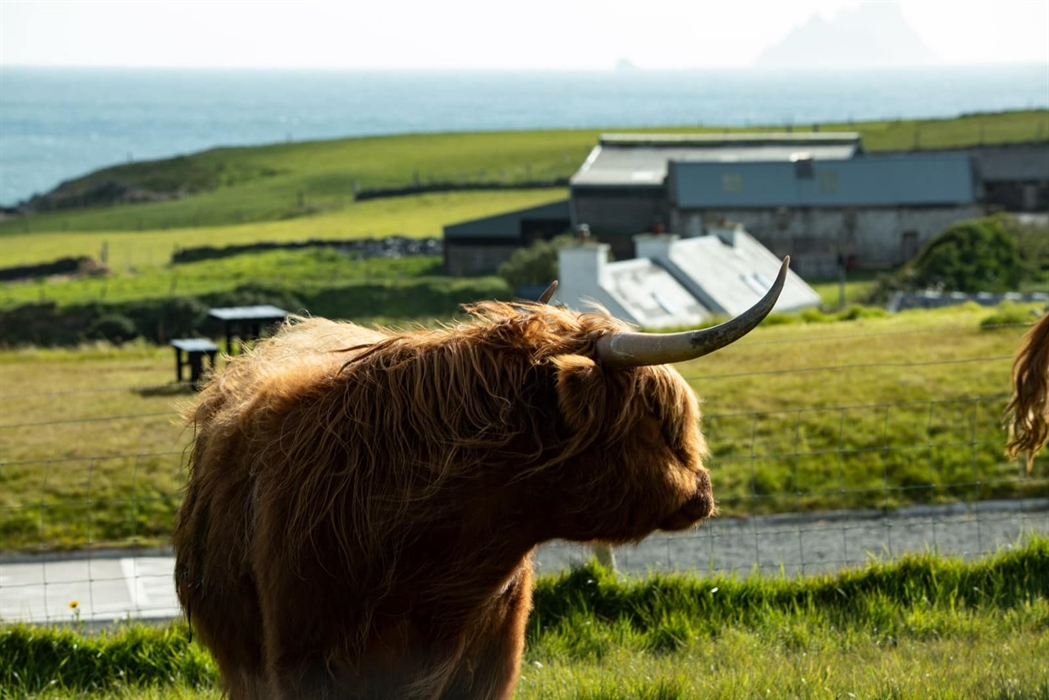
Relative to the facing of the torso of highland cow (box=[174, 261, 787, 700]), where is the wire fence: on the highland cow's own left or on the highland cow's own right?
on the highland cow's own left

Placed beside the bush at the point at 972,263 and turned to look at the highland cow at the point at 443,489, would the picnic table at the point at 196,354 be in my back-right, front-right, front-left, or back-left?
front-right
